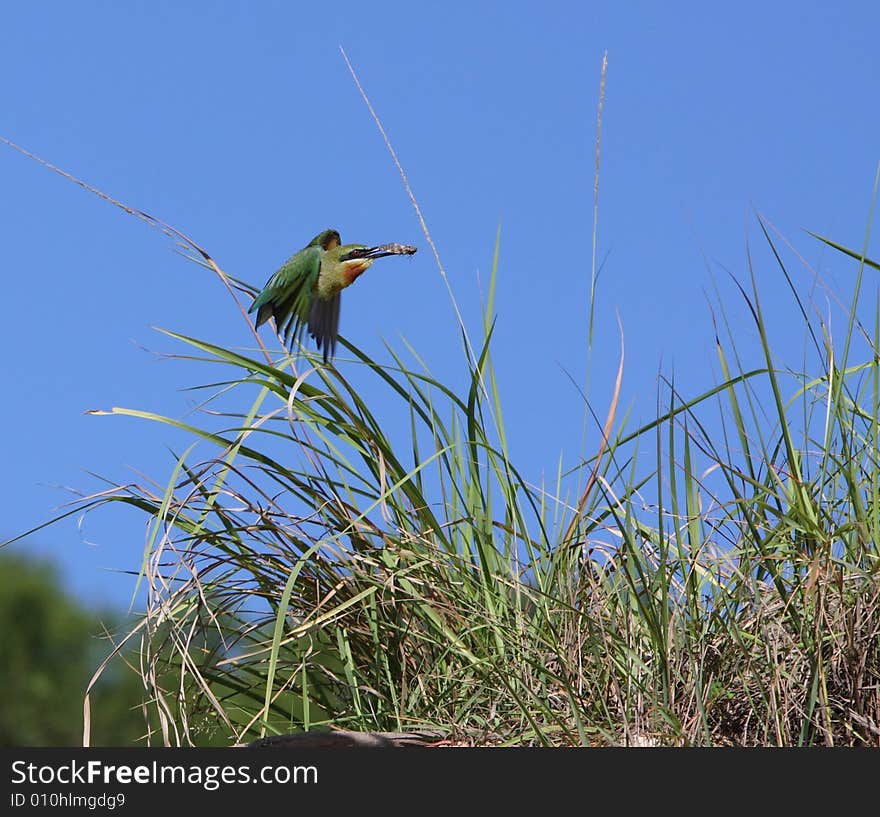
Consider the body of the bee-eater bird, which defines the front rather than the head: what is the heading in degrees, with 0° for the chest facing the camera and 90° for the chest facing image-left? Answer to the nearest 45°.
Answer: approximately 270°
